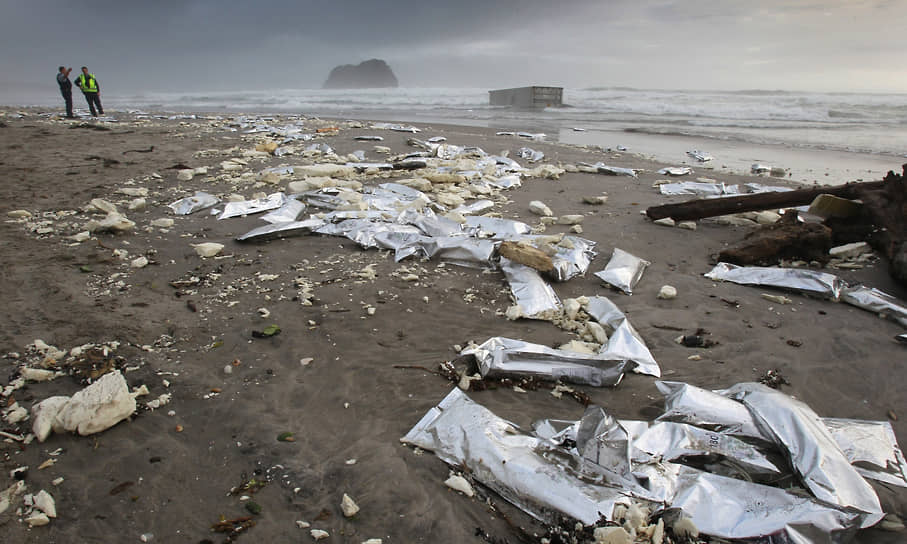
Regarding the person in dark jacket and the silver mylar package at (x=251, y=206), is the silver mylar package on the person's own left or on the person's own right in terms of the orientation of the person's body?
on the person's own right

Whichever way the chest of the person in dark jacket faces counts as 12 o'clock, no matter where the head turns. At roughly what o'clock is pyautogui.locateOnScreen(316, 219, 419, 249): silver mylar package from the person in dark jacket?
The silver mylar package is roughly at 3 o'clock from the person in dark jacket.

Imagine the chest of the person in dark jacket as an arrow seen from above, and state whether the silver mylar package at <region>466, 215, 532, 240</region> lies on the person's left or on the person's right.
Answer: on the person's right

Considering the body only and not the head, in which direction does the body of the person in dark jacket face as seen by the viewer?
to the viewer's right

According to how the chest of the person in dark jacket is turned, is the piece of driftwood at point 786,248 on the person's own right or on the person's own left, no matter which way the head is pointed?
on the person's own right

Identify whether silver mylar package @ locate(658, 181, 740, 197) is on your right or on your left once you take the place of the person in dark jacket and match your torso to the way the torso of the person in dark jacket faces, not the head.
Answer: on your right

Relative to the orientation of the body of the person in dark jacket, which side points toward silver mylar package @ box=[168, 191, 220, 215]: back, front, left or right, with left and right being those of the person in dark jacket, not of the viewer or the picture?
right

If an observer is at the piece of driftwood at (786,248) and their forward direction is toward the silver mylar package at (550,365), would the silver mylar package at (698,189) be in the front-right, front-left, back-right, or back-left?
back-right

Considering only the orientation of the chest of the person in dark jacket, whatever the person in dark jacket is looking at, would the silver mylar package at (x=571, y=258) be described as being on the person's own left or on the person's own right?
on the person's own right

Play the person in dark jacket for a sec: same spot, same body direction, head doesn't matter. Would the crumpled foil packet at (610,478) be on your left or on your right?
on your right

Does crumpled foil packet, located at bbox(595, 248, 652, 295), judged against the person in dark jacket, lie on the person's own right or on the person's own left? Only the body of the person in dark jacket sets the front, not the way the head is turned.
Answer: on the person's own right

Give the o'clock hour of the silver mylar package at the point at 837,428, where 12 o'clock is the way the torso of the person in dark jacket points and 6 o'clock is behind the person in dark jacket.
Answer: The silver mylar package is roughly at 3 o'clock from the person in dark jacket.

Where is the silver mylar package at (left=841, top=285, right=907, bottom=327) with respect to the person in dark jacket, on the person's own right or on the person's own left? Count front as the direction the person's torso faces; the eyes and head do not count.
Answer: on the person's own right

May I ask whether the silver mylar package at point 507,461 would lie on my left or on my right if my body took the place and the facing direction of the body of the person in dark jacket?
on my right

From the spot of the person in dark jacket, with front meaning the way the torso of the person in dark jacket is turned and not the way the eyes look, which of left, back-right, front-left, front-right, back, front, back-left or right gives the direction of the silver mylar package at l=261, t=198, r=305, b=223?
right

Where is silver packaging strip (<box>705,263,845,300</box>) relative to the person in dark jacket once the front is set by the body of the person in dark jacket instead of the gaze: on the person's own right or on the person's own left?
on the person's own right

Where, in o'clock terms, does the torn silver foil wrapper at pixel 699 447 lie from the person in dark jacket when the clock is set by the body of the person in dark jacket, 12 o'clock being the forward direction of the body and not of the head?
The torn silver foil wrapper is roughly at 3 o'clock from the person in dark jacket.

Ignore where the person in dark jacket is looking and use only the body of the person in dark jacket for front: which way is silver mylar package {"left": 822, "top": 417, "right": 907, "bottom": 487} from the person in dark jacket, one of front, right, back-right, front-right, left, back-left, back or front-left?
right

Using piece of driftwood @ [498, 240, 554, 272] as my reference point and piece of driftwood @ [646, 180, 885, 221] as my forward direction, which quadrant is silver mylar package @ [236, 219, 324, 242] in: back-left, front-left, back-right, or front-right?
back-left
